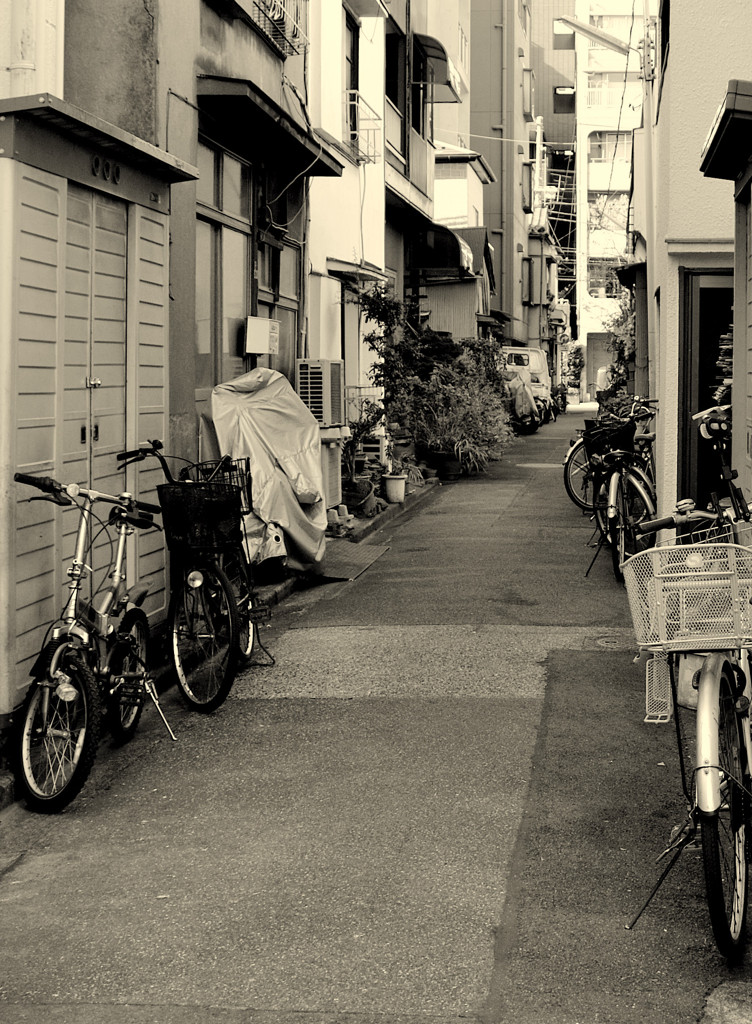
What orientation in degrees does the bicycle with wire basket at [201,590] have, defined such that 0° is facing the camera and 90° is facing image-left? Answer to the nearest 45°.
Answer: approximately 0°

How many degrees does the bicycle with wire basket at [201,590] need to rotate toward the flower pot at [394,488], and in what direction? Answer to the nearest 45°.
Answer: approximately 180°
